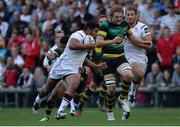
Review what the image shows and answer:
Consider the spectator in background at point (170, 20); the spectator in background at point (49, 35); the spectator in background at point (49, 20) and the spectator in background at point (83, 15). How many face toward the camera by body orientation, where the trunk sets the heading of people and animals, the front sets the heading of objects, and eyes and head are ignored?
4

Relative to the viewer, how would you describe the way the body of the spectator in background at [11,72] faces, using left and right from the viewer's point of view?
facing the viewer

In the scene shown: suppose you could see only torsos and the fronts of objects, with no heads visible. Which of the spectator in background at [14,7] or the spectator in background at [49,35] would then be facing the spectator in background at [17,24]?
the spectator in background at [14,7]

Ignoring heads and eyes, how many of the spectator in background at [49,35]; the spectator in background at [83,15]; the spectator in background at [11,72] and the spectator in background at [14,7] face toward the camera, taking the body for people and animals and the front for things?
4

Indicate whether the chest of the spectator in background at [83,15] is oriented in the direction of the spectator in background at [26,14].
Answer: no

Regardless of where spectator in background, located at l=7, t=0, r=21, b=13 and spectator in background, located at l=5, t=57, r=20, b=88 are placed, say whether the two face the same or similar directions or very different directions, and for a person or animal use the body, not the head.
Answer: same or similar directions

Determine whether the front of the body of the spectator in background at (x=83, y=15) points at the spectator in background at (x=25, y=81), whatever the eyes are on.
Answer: no

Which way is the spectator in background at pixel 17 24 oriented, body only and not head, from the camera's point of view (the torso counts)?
toward the camera

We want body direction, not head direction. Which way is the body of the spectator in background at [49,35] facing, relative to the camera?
toward the camera

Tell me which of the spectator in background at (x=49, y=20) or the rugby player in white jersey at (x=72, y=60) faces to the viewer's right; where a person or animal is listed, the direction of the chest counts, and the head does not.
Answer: the rugby player in white jersey

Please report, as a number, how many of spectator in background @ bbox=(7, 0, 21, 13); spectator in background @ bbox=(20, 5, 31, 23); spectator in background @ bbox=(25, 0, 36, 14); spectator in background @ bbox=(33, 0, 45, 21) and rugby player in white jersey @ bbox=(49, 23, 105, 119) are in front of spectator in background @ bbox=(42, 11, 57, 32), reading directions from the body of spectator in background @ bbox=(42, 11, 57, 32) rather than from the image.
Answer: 1

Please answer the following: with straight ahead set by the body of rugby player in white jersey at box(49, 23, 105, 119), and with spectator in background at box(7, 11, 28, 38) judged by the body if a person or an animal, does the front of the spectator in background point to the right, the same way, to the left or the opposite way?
to the right
